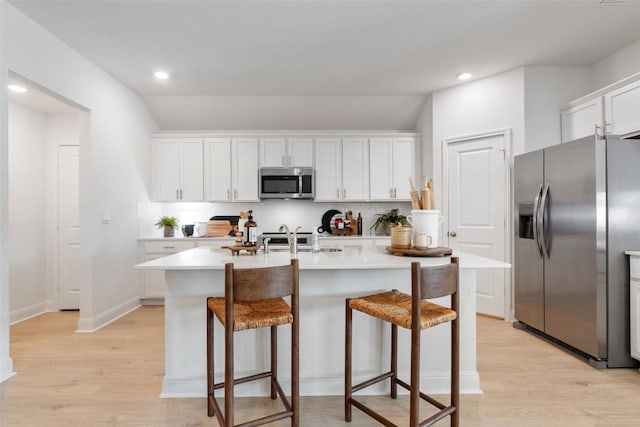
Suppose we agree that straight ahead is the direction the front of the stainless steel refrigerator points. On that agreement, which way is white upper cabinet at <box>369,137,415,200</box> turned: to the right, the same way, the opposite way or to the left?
to the left

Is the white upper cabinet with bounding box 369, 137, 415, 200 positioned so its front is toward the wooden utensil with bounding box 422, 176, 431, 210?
yes

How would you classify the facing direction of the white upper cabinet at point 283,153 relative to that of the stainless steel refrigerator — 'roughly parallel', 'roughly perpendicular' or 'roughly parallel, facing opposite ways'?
roughly perpendicular

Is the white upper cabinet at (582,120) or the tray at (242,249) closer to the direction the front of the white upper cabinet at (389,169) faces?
the tray

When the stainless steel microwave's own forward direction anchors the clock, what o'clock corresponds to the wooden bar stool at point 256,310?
The wooden bar stool is roughly at 12 o'clock from the stainless steel microwave.

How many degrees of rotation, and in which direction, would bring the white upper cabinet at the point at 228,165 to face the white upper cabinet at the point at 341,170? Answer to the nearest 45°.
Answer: approximately 90° to its left

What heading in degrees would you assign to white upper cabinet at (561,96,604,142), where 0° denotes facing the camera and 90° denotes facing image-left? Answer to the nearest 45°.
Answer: approximately 45°

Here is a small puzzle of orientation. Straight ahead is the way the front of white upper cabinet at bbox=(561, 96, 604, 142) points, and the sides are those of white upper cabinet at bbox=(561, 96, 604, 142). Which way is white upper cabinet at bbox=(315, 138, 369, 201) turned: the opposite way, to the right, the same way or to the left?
to the left

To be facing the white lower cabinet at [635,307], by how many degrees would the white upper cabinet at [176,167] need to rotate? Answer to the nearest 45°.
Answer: approximately 45° to its left

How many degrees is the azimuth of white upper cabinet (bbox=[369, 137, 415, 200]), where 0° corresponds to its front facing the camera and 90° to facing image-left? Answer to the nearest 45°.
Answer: approximately 0°

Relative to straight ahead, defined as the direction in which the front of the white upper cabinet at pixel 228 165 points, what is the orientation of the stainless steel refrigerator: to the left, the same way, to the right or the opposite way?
to the right
